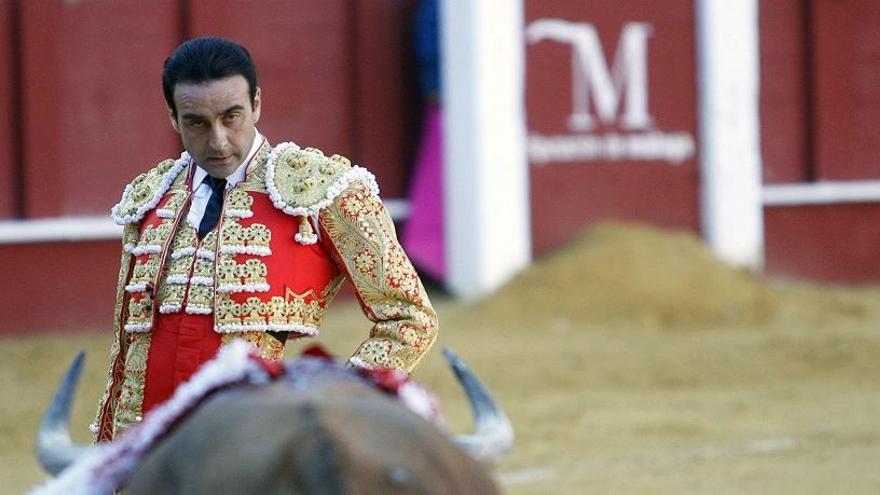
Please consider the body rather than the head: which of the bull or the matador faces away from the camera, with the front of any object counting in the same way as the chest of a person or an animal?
the bull

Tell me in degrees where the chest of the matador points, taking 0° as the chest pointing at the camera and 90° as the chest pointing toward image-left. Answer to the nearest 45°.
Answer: approximately 45°

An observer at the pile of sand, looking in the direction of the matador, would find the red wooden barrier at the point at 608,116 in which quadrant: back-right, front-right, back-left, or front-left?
back-right

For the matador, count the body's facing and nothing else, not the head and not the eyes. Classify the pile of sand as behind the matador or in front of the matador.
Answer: behind

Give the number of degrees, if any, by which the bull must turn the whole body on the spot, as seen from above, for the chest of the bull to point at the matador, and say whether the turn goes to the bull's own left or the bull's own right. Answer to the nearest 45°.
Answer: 0° — it already faces them

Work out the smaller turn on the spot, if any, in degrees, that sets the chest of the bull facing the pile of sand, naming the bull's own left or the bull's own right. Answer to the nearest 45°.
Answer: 0° — it already faces it

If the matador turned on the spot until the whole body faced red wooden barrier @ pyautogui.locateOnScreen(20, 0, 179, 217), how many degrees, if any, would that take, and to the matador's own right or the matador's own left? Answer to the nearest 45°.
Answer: approximately 135° to the matador's own right

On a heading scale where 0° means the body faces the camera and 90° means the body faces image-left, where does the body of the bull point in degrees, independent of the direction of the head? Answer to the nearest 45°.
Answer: approximately 180°

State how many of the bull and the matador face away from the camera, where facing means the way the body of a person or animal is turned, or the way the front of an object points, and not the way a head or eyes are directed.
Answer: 1

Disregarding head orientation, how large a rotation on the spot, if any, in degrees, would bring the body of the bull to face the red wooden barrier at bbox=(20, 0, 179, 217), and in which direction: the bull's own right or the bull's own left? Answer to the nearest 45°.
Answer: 0° — it already faces it

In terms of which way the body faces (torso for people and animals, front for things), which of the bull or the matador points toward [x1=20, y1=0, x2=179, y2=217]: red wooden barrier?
the bull
